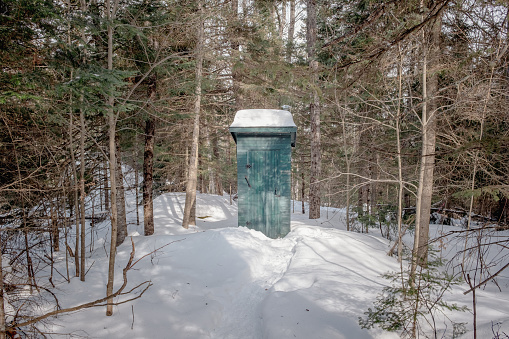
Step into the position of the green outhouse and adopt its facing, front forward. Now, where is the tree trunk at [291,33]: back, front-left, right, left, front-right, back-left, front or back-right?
back

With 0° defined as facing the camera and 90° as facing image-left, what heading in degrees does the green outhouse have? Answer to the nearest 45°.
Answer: approximately 0°

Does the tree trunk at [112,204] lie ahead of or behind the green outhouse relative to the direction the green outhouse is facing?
ahead
